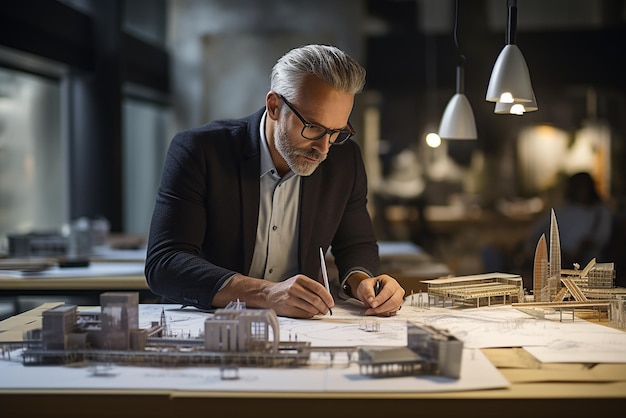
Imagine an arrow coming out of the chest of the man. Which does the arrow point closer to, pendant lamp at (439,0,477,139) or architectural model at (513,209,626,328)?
the architectural model

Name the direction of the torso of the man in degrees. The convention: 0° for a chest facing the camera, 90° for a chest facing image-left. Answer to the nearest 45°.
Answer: approximately 315°

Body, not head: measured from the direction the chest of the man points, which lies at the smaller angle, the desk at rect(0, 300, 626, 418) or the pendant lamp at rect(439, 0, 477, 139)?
the desk

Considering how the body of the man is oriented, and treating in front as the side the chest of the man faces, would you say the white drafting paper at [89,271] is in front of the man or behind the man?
behind

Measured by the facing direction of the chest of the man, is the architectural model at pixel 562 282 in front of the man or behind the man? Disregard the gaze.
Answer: in front

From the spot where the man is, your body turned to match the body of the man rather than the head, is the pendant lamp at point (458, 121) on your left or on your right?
on your left
